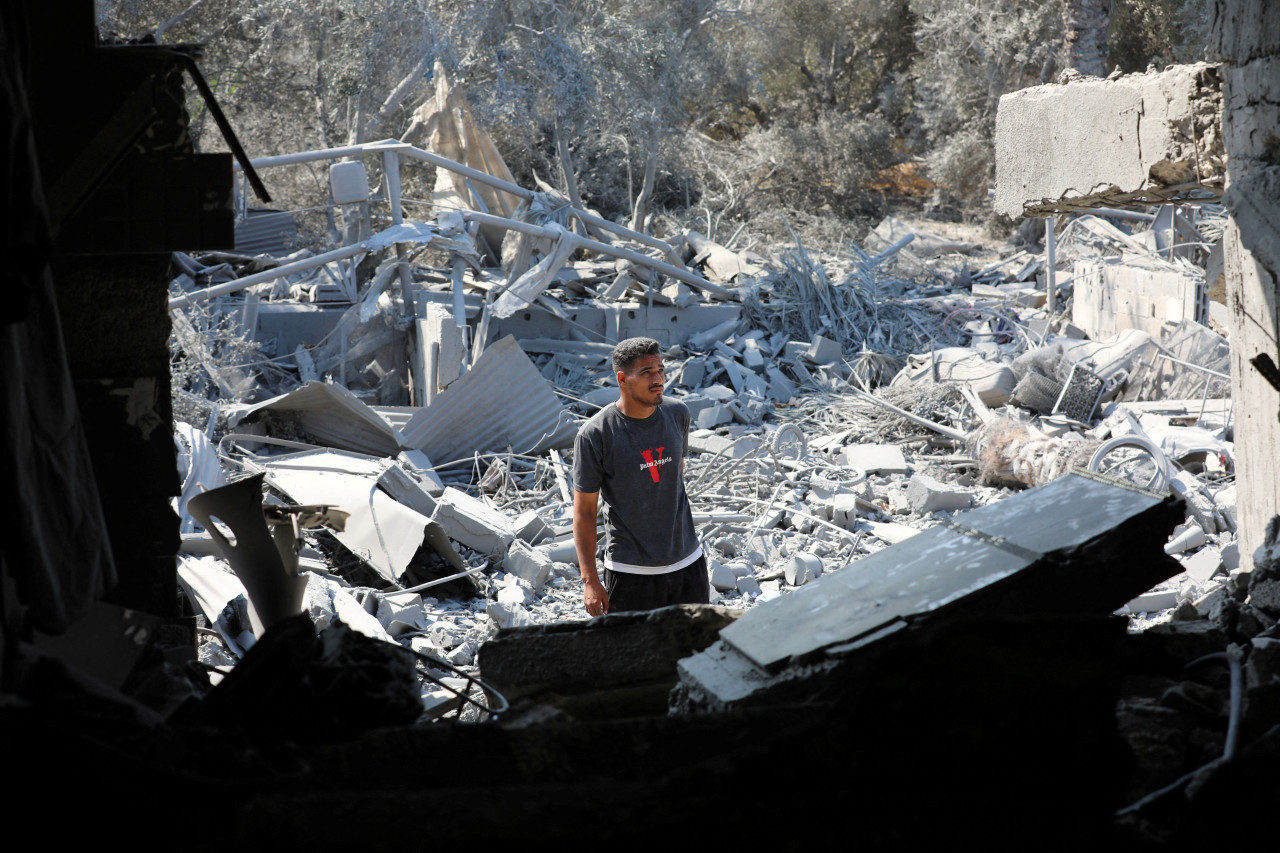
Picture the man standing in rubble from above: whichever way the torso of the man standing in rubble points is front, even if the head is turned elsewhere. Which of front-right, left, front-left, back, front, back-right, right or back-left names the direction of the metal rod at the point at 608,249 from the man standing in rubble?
back-left

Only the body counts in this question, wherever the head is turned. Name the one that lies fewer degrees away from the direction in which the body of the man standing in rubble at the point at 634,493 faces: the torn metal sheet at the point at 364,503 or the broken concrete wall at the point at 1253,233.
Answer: the broken concrete wall

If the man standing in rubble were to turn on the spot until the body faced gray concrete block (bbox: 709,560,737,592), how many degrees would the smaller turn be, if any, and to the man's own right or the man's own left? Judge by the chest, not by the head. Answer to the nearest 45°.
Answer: approximately 135° to the man's own left

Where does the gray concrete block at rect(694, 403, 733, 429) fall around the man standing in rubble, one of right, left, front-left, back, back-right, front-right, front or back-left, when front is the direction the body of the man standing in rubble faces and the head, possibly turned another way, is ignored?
back-left

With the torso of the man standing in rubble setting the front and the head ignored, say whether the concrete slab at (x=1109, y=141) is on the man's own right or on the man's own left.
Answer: on the man's own left

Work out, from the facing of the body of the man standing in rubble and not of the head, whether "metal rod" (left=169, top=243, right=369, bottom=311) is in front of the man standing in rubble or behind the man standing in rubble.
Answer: behind

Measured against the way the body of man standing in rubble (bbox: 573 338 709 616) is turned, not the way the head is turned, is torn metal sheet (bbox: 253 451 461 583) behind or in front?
behind

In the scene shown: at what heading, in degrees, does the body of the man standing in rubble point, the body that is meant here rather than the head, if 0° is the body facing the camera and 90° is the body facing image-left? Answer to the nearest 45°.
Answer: approximately 315°

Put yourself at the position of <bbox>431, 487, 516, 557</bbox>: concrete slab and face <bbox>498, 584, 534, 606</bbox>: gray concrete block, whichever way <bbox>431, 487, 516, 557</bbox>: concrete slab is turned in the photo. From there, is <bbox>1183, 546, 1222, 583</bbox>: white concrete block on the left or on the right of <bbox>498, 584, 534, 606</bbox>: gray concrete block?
left

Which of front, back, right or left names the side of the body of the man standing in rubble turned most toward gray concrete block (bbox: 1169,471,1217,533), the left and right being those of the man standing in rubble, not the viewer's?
left

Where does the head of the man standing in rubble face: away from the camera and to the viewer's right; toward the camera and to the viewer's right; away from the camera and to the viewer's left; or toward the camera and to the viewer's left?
toward the camera and to the viewer's right
